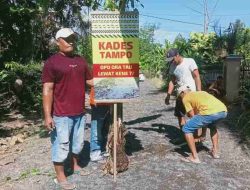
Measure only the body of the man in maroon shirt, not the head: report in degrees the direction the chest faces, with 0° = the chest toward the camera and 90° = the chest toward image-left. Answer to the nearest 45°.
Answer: approximately 315°

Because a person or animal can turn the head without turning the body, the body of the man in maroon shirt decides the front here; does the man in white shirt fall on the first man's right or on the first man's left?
on the first man's left

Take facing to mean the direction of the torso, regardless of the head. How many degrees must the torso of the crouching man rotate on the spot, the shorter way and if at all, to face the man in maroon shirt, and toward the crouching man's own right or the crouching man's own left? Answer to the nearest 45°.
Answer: approximately 45° to the crouching man's own left

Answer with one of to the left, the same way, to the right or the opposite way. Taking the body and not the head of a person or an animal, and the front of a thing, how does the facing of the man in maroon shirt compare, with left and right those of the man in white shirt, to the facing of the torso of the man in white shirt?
to the left

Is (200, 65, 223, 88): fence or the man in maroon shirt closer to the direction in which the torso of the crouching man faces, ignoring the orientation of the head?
the man in maroon shirt

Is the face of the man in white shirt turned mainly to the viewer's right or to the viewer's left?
to the viewer's left

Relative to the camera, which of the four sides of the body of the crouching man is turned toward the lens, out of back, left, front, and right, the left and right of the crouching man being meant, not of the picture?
left

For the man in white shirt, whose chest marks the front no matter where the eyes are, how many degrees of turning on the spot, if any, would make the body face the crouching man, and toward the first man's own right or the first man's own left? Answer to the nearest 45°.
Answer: approximately 45° to the first man's own left

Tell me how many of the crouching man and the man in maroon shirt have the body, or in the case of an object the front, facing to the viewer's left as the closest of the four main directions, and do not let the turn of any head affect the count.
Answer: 1

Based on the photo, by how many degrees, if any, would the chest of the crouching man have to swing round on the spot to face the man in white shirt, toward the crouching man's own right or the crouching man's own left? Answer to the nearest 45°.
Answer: approximately 90° to the crouching man's own right

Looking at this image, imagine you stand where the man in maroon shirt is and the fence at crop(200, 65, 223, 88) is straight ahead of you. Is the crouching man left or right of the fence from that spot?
right

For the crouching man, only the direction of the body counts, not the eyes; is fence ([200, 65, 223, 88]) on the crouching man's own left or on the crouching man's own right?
on the crouching man's own right
